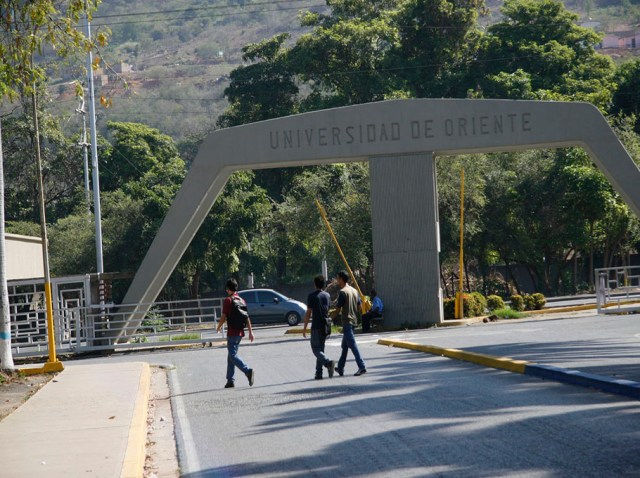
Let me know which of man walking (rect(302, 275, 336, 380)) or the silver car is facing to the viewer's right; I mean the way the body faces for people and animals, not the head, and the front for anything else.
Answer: the silver car

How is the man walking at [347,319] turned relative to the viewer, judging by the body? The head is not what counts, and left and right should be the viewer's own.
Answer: facing away from the viewer and to the left of the viewer

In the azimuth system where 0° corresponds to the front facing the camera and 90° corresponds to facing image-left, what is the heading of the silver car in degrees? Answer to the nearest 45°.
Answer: approximately 270°

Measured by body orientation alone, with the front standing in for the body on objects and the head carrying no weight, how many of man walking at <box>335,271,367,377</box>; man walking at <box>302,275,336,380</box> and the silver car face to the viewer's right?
1
